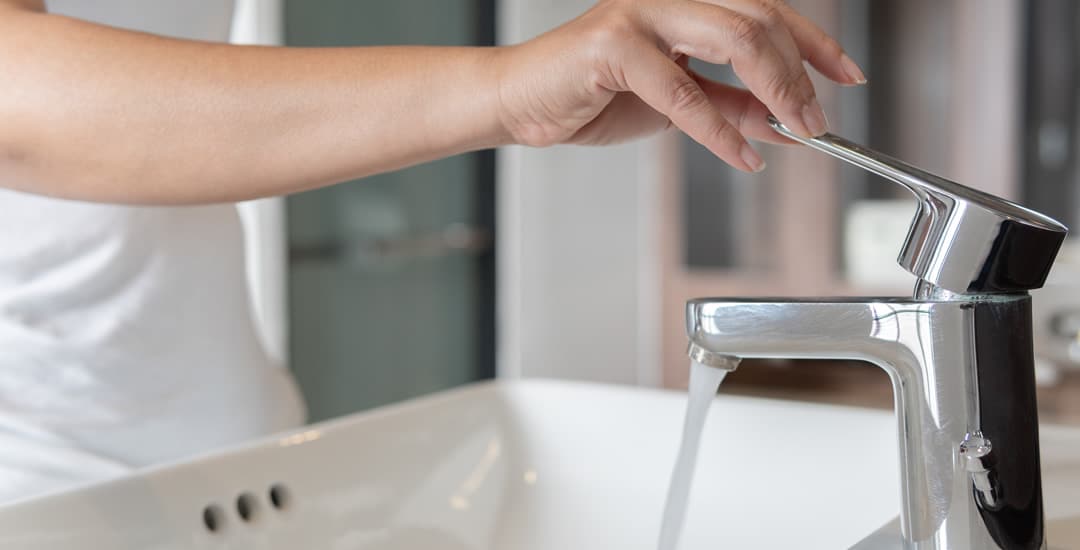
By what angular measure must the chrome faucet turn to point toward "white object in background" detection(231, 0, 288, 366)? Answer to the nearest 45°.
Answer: approximately 45° to its right

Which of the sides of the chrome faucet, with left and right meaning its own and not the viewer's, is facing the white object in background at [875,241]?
right

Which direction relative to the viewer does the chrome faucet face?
to the viewer's left

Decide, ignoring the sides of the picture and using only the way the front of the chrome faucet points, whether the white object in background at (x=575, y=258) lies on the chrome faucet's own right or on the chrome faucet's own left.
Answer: on the chrome faucet's own right
